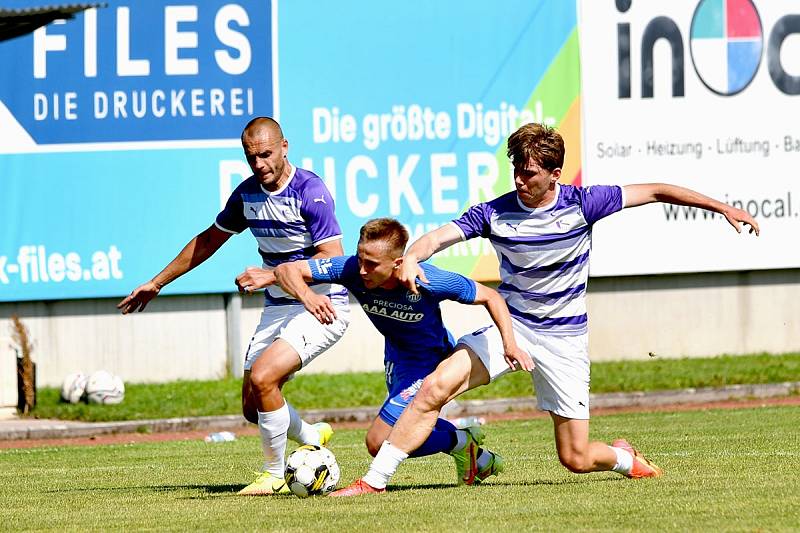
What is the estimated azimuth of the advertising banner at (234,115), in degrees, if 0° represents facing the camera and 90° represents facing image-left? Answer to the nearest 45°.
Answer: approximately 0°

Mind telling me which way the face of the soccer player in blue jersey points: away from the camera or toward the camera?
toward the camera

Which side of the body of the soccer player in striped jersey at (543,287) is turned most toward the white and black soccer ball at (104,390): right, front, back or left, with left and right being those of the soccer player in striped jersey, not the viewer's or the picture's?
right

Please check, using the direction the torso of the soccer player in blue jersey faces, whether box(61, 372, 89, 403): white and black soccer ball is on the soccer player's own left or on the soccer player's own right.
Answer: on the soccer player's own right

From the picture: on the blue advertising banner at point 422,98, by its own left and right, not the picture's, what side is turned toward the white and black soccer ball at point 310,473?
front

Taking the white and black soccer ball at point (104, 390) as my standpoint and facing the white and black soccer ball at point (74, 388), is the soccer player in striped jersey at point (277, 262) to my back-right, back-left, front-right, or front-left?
back-left

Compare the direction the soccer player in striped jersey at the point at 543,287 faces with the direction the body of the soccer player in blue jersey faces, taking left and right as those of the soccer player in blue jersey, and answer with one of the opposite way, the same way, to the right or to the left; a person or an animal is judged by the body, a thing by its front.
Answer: the same way

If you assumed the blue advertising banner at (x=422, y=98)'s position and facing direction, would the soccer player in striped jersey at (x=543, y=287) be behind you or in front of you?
in front

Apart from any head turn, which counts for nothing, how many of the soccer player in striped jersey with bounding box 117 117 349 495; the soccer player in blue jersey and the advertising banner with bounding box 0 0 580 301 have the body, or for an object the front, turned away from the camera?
0

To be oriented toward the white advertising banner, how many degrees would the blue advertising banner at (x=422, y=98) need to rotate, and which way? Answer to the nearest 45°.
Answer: approximately 90° to its left

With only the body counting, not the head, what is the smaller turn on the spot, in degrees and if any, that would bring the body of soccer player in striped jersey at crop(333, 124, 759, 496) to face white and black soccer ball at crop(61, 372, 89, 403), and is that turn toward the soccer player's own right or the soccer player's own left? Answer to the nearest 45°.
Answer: approximately 90° to the soccer player's own right

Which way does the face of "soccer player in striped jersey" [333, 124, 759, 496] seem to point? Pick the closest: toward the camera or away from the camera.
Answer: toward the camera

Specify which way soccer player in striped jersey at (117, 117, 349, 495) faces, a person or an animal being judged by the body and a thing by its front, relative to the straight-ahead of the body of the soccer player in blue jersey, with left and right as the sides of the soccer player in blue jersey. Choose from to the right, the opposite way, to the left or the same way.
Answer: the same way

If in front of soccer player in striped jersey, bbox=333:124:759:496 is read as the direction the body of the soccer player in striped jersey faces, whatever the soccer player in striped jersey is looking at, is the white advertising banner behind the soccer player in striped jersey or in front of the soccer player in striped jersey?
behind

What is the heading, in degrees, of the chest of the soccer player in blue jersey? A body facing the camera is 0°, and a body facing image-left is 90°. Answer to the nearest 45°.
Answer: approximately 45°

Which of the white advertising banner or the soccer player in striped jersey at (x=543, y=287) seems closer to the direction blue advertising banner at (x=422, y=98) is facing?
the soccer player in striped jersey
